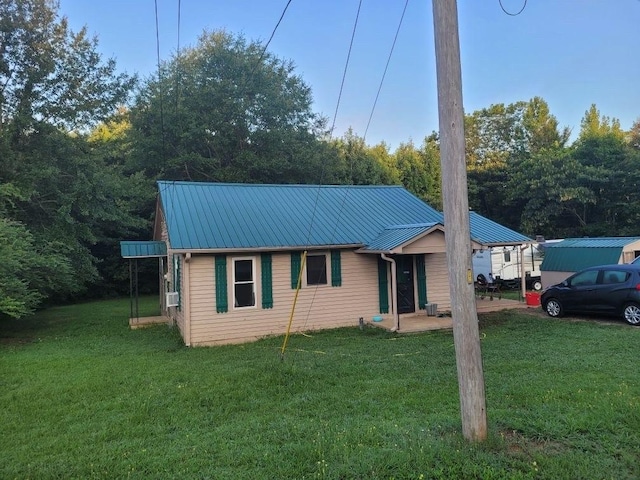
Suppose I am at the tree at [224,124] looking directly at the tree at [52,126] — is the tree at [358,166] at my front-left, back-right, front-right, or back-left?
back-left

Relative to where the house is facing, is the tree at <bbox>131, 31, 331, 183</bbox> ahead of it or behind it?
behind

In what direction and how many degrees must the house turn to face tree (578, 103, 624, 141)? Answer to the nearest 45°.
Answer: approximately 90° to its left

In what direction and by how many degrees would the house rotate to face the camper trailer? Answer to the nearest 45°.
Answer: approximately 90° to its left

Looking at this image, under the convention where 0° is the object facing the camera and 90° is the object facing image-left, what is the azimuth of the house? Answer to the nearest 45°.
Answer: approximately 315°

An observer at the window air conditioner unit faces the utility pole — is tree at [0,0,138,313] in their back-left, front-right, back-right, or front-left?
back-right

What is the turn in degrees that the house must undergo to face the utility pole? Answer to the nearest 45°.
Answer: approximately 45° to its right
